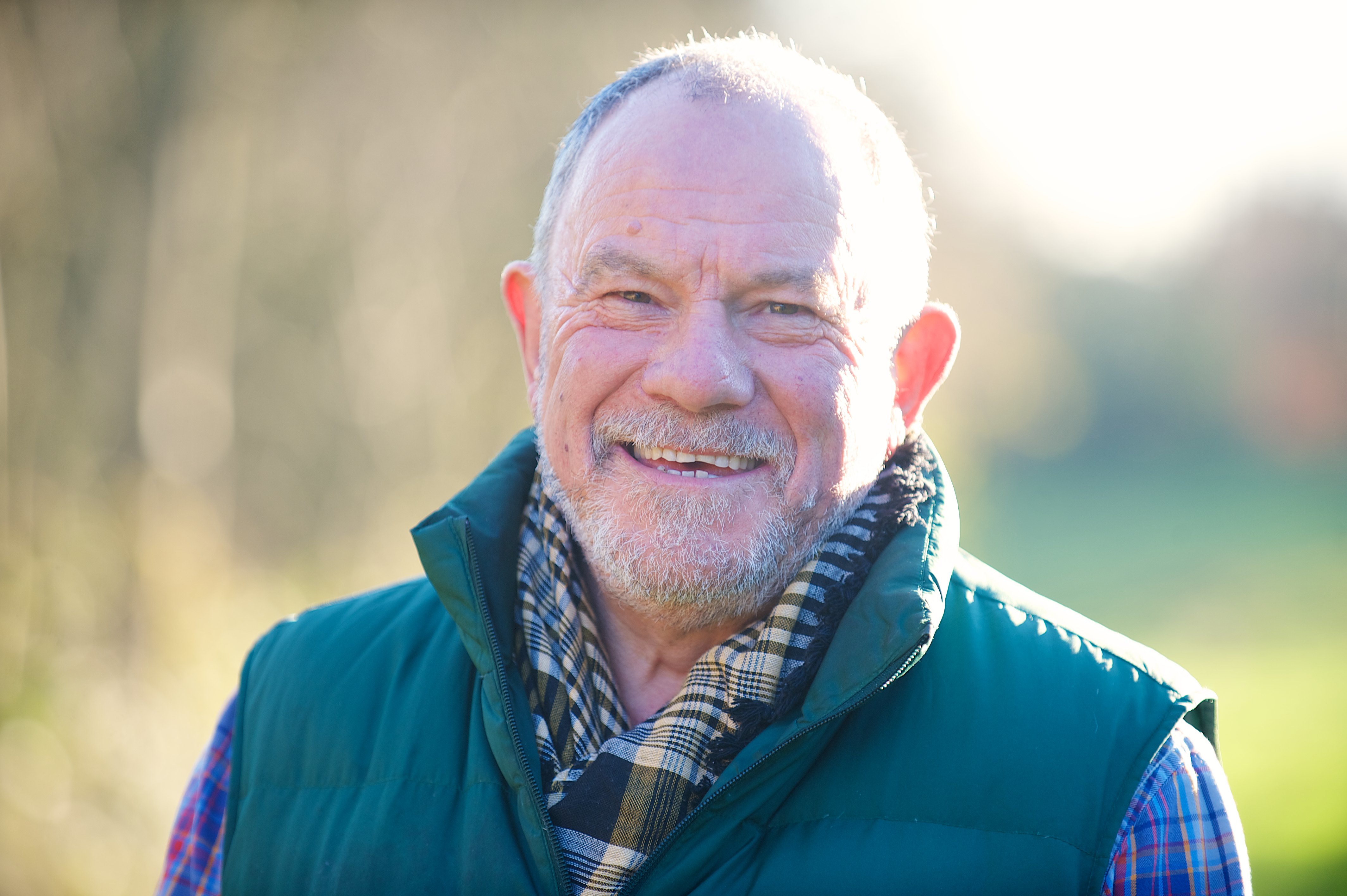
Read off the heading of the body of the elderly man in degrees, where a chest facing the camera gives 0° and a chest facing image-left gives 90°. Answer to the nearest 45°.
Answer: approximately 0°
